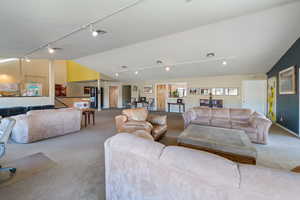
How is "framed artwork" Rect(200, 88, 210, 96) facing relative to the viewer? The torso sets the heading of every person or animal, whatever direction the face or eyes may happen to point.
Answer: toward the camera

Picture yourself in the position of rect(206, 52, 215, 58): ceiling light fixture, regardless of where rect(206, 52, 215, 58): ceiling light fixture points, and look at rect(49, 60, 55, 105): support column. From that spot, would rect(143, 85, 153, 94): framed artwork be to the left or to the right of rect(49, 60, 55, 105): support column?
right

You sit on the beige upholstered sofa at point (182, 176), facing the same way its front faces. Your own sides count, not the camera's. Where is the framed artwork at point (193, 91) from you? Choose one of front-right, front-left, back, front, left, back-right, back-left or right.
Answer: front-left

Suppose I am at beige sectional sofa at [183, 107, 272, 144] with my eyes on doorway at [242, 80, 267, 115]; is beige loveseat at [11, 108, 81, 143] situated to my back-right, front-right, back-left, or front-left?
back-left

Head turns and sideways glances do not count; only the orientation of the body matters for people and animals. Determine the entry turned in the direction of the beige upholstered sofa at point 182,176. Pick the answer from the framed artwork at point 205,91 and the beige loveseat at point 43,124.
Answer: the framed artwork

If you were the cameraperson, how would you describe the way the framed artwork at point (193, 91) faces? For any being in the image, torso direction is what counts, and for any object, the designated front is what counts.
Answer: facing the viewer

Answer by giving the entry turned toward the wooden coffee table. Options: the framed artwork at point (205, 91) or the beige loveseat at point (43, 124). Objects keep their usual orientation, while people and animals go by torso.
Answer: the framed artwork

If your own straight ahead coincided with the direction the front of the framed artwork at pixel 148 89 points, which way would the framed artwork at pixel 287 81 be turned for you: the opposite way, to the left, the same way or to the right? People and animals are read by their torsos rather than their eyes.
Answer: to the right

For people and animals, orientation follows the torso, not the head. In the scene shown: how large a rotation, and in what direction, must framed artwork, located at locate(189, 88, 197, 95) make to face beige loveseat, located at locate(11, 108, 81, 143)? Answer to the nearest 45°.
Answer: approximately 45° to its right

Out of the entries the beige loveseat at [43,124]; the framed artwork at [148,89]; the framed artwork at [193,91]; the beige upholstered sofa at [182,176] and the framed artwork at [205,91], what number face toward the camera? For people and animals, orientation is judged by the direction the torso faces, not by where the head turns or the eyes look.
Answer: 3

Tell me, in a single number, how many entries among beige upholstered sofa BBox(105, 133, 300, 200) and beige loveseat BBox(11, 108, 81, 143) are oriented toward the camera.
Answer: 0

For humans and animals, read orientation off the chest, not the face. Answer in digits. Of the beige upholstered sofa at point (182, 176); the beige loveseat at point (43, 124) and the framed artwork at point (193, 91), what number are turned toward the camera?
1

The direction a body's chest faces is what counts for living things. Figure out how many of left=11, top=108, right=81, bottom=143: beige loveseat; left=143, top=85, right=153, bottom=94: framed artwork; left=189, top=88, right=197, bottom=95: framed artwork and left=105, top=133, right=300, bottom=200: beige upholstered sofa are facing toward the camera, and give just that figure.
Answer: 2

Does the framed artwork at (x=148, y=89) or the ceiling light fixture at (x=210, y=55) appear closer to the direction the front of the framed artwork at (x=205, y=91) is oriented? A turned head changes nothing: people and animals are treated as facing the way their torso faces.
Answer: the ceiling light fixture

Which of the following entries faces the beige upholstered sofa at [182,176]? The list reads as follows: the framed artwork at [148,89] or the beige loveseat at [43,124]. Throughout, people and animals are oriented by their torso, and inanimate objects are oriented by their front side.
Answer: the framed artwork

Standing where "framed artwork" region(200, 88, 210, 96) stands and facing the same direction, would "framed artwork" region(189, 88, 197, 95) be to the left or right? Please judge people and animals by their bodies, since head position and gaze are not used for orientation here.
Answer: on its right
